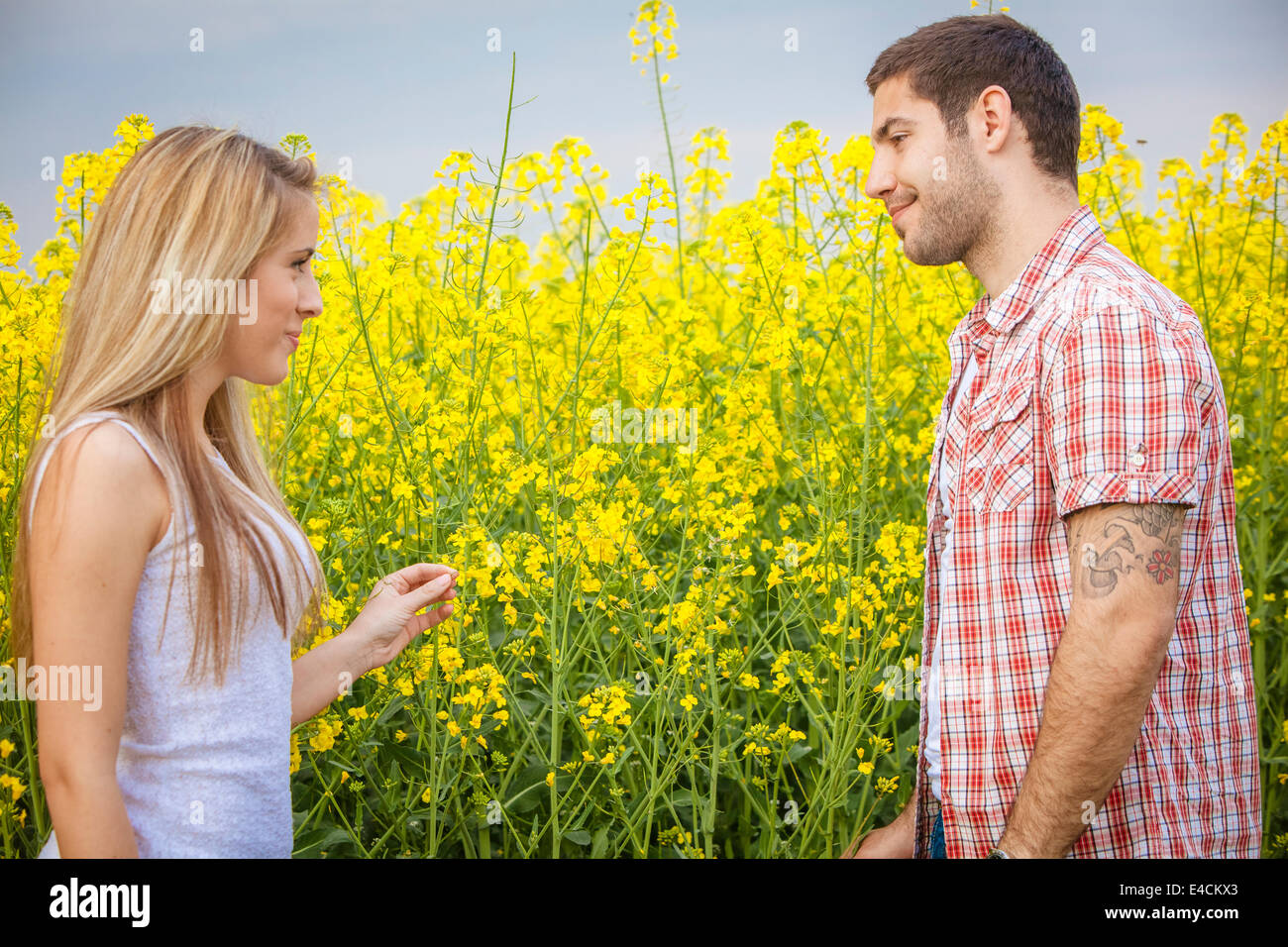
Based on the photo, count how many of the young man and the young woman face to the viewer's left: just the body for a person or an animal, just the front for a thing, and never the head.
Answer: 1

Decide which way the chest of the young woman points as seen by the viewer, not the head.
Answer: to the viewer's right

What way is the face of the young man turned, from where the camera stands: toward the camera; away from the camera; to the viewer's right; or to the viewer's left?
to the viewer's left

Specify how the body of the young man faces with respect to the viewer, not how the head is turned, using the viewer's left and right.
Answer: facing to the left of the viewer

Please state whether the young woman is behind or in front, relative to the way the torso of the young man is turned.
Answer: in front

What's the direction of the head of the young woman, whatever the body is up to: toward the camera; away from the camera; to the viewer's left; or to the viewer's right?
to the viewer's right

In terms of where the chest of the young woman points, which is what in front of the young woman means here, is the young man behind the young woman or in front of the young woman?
in front
